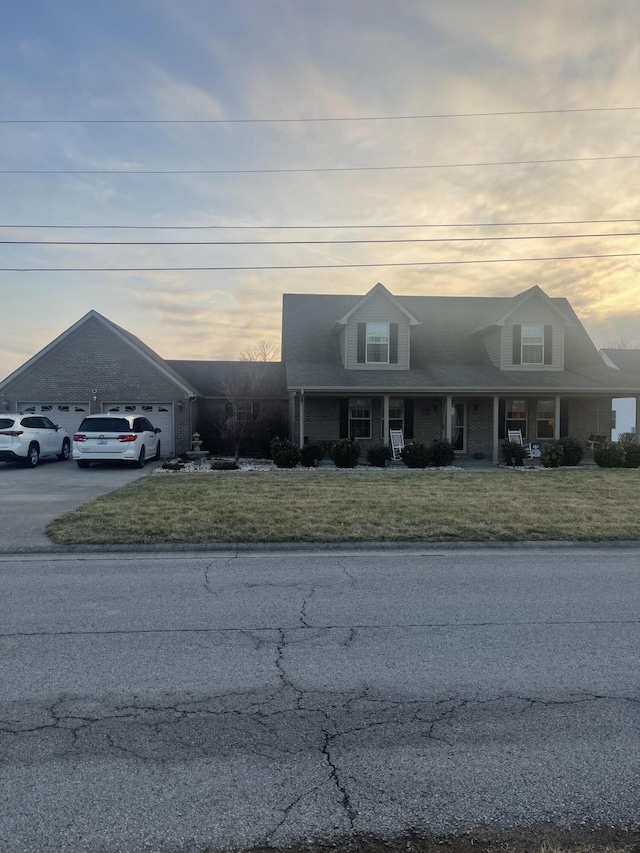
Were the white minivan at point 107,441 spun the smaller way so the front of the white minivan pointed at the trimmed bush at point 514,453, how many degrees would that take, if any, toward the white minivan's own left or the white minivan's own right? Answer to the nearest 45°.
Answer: approximately 90° to the white minivan's own right

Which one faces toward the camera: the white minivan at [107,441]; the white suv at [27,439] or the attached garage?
the attached garage

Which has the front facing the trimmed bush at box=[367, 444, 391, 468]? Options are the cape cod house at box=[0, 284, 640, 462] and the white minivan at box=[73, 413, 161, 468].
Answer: the cape cod house

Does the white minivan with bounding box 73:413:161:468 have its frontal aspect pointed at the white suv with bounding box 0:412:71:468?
no

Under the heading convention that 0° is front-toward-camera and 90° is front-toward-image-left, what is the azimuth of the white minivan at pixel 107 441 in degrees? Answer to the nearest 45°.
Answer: approximately 180°

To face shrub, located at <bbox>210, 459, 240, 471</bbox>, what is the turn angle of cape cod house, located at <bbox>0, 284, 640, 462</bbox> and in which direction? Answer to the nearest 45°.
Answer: approximately 45° to its right

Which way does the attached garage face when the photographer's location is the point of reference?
facing the viewer

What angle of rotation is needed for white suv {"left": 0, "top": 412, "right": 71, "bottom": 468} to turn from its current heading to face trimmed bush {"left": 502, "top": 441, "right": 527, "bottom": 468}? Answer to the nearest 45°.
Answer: approximately 45° to its right

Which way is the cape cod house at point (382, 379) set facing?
toward the camera

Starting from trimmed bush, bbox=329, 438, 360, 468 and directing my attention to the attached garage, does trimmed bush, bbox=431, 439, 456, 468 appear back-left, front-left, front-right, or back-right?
back-right

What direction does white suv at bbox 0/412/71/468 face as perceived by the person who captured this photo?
facing away from the viewer and to the right of the viewer

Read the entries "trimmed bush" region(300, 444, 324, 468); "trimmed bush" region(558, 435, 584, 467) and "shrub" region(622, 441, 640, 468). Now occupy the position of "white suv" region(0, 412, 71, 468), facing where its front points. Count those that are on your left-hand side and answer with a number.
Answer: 0

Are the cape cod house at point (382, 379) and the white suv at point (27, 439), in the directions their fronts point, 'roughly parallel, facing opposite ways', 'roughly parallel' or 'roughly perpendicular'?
roughly parallel, facing opposite ways

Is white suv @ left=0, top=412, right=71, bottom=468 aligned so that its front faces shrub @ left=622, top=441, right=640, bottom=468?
no

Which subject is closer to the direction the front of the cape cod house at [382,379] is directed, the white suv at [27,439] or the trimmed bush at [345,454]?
the trimmed bush

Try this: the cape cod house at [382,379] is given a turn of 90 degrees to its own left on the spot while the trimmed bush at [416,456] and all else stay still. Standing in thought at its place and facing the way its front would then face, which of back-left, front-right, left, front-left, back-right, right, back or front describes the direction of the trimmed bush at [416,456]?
right

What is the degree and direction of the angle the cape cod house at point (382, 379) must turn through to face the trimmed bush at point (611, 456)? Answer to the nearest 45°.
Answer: approximately 45° to its left

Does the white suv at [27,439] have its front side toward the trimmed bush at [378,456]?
no

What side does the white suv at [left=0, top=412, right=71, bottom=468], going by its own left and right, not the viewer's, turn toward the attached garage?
front
